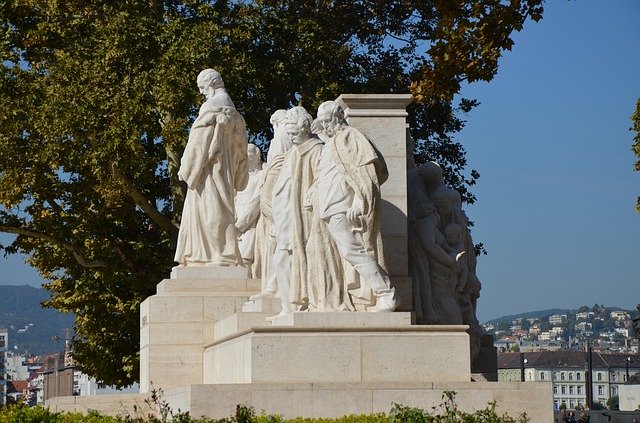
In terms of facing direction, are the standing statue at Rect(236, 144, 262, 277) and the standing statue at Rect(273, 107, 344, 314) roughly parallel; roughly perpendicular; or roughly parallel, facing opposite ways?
roughly parallel

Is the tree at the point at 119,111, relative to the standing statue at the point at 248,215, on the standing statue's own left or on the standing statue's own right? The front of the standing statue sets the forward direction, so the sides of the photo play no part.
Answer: on the standing statue's own right

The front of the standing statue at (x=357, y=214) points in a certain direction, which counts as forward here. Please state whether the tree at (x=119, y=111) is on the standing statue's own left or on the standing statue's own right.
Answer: on the standing statue's own right

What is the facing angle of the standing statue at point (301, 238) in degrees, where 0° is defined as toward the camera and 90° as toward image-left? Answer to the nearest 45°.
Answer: approximately 45°

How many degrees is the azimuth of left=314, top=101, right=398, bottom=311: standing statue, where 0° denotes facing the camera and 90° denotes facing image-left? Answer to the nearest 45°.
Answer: approximately 45°

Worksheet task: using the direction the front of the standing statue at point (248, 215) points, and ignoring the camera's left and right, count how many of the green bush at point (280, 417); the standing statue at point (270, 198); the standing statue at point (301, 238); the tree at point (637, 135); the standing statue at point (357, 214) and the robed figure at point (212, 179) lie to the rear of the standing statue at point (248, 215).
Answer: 1

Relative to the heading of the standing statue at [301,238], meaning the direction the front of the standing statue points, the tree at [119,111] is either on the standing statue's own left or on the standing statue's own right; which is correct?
on the standing statue's own right

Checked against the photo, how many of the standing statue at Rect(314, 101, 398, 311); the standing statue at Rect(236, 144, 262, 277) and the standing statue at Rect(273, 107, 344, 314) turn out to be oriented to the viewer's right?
0

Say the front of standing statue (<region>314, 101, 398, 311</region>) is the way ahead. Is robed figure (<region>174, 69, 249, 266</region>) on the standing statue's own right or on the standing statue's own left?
on the standing statue's own right

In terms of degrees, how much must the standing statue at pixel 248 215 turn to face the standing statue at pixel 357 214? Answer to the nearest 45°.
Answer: approximately 45° to its left

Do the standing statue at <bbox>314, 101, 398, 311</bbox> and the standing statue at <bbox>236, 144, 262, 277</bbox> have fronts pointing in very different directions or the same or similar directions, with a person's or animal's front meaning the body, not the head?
same or similar directions

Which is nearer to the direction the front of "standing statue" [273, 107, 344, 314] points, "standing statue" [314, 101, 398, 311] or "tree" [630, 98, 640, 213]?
the standing statue
